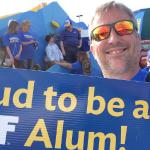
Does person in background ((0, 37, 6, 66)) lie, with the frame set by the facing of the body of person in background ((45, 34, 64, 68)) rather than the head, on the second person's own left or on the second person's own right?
on the second person's own right

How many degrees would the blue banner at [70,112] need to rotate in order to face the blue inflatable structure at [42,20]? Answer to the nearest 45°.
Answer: approximately 180°

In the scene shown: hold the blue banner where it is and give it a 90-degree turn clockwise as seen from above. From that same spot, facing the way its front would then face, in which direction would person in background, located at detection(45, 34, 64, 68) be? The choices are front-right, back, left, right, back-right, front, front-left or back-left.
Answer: right

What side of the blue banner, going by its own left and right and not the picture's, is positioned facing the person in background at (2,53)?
back

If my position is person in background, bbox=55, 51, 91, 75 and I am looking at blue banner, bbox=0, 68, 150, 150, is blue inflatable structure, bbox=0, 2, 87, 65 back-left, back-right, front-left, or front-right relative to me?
back-right

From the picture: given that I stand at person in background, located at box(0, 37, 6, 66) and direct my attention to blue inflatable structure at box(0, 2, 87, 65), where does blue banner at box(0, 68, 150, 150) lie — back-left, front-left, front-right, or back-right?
back-right

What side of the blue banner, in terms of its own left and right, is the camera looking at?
front

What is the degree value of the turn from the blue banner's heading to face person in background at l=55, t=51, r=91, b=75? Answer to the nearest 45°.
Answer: approximately 180°
